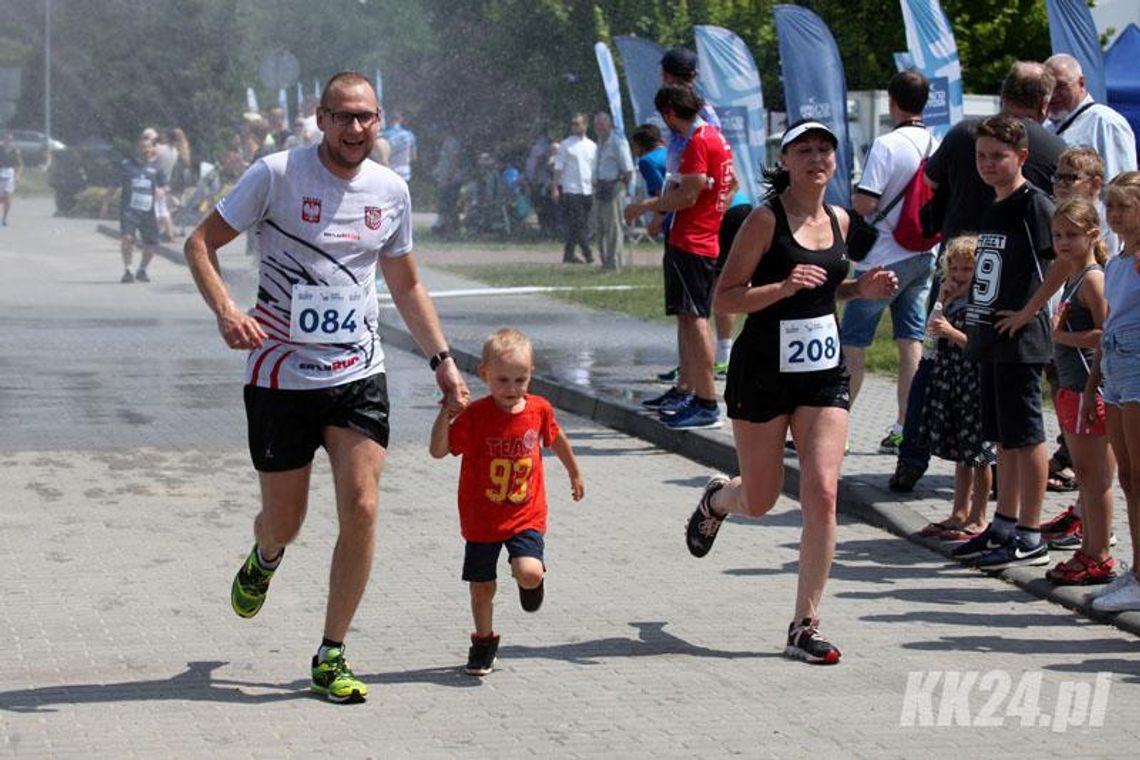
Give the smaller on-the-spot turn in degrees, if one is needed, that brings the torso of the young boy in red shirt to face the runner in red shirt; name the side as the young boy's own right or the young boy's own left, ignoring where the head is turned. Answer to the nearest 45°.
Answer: approximately 180°

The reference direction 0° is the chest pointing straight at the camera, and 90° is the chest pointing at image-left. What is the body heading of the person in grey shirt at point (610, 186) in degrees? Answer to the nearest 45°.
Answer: approximately 45°

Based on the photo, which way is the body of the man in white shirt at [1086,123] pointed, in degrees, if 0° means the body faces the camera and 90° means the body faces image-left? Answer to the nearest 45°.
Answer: approximately 45°

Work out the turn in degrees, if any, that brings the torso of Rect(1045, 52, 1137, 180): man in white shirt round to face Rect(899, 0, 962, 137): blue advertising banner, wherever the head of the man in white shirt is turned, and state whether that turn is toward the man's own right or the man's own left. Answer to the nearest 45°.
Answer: approximately 135° to the man's own right

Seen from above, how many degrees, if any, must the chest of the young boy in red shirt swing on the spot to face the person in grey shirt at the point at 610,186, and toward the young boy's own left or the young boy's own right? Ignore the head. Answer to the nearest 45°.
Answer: approximately 180°

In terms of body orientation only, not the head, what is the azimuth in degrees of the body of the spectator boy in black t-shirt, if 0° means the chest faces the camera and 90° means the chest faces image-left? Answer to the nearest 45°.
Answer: approximately 45°

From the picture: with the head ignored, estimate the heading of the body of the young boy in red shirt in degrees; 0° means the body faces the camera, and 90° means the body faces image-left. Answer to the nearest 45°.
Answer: approximately 0°

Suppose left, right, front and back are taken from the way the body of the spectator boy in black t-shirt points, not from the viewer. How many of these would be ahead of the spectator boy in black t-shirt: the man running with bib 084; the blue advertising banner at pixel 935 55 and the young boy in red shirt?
2

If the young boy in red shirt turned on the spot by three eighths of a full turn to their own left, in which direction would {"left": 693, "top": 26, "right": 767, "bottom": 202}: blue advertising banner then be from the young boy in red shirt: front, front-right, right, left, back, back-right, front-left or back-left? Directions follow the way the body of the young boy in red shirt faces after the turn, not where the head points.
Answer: front-left
